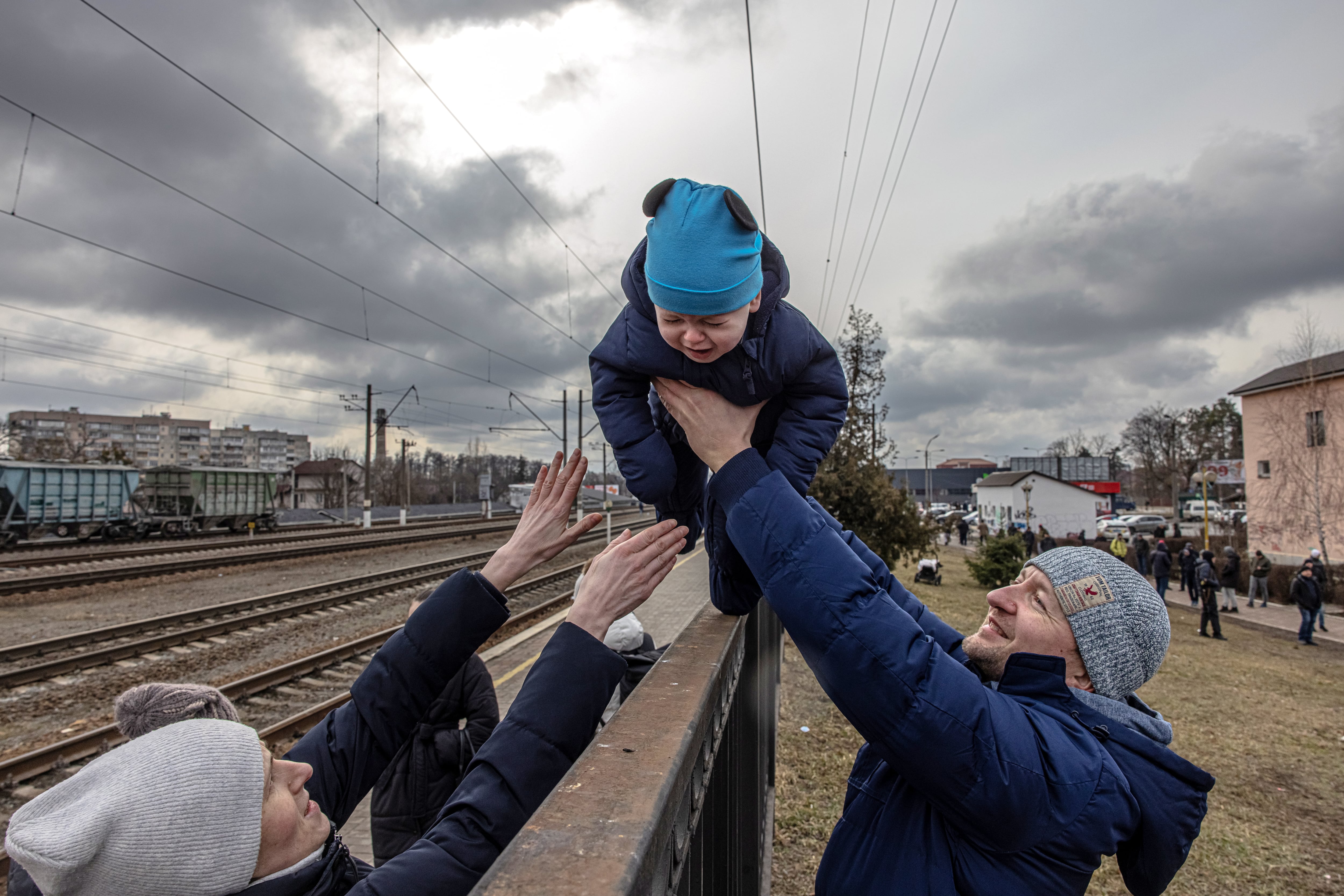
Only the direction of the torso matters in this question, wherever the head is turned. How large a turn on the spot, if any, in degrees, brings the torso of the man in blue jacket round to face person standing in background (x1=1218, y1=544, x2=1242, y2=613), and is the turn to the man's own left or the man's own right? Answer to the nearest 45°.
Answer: approximately 90° to the man's own right

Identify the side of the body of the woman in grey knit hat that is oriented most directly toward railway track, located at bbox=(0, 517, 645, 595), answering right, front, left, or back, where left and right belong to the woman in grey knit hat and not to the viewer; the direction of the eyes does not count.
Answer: left

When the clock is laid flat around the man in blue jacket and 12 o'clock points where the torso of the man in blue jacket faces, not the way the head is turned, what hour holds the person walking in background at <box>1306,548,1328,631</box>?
The person walking in background is roughly at 4 o'clock from the man in blue jacket.

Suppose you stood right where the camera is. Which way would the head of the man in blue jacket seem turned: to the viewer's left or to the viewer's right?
to the viewer's left

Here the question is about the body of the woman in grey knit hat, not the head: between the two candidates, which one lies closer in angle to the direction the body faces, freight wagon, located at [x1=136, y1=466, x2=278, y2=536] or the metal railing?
the metal railing

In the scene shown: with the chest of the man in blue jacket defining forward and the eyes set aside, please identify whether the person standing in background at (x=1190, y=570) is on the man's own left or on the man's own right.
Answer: on the man's own right

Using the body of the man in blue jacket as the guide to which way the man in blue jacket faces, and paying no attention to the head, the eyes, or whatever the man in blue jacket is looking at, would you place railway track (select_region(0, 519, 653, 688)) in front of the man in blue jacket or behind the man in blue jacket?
in front

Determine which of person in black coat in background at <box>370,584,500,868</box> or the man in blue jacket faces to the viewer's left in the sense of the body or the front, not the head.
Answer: the man in blue jacket

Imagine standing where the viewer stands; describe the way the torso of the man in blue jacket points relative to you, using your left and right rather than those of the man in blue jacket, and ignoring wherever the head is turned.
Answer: facing to the left of the viewer

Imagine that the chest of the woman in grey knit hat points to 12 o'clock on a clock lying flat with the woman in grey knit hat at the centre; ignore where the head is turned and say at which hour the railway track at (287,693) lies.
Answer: The railway track is roughly at 9 o'clock from the woman in grey knit hat.

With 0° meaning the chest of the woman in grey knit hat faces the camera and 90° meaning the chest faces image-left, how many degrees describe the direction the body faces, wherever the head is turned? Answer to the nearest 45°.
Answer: approximately 270°

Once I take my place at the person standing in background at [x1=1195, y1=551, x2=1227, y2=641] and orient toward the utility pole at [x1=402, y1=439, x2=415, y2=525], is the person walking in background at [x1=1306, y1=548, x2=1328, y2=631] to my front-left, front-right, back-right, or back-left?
back-right

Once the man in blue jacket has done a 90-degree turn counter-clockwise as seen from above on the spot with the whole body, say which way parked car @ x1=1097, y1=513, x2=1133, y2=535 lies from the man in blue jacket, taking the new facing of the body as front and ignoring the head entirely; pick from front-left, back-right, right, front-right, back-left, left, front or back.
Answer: back

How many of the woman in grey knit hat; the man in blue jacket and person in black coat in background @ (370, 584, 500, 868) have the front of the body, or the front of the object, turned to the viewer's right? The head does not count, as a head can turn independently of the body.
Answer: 1
